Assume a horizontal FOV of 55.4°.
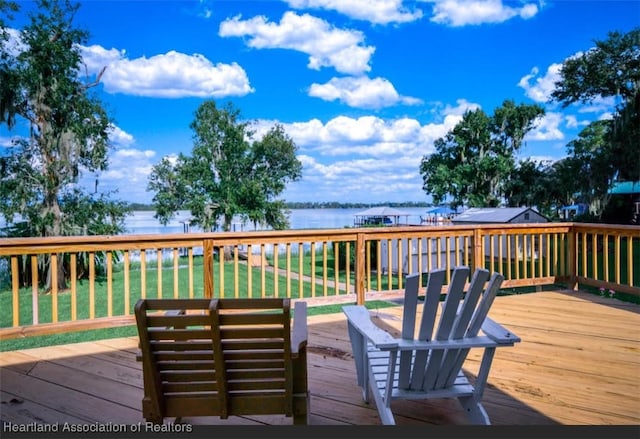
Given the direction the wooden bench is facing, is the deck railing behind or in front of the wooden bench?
in front

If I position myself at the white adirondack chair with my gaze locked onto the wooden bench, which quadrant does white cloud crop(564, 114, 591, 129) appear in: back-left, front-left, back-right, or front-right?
back-right

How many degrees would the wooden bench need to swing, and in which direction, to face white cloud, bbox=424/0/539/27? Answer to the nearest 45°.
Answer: approximately 45° to its right

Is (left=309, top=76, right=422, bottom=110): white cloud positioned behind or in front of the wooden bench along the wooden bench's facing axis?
in front

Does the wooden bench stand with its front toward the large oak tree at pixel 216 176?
yes

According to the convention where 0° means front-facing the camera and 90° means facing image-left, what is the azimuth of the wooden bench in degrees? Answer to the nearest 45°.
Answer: approximately 180°

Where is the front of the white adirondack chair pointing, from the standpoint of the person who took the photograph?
facing away from the viewer and to the left of the viewer

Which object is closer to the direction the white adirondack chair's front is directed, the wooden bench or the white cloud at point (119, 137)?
the white cloud

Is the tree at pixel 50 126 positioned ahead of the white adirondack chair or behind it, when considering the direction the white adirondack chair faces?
ahead

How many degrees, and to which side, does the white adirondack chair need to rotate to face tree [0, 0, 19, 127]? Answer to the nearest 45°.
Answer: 0° — it already faces it

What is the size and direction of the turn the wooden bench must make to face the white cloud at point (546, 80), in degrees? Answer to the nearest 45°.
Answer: approximately 45° to its right
